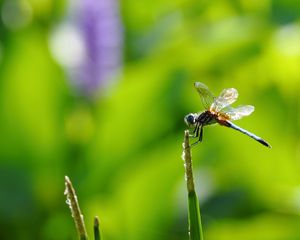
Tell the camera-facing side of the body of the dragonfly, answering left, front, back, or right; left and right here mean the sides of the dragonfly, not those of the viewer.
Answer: left
